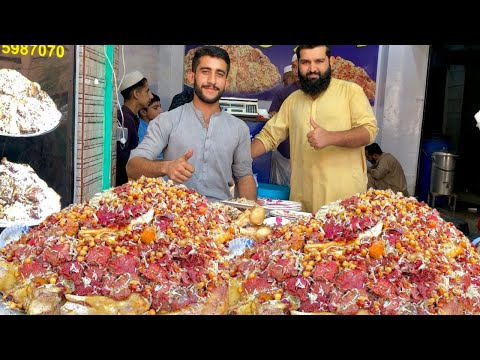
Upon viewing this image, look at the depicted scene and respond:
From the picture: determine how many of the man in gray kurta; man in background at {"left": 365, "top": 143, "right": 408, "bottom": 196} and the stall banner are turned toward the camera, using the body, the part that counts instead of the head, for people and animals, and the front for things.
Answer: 2

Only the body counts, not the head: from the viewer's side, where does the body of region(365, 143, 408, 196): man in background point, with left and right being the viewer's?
facing to the left of the viewer

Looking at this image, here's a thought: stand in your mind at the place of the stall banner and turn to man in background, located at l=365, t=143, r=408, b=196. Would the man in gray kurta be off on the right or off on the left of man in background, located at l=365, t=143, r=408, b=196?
right

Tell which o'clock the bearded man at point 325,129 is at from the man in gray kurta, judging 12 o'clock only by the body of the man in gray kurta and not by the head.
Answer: The bearded man is roughly at 8 o'clock from the man in gray kurta.

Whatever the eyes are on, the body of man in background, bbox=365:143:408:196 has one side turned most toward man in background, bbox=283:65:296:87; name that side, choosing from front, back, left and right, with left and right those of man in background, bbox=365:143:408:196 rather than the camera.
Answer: front

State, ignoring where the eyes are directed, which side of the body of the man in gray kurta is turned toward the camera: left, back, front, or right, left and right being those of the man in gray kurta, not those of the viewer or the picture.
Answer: front

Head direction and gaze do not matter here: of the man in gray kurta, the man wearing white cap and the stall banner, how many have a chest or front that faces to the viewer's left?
0

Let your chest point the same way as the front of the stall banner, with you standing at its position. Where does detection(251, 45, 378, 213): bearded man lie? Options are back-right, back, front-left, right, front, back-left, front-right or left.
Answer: front

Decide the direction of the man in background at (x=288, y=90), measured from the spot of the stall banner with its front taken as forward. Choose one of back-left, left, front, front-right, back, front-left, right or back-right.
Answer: front

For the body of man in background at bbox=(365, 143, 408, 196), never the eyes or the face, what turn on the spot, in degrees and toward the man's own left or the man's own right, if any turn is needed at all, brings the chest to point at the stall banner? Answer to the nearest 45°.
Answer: approximately 45° to the man's own right

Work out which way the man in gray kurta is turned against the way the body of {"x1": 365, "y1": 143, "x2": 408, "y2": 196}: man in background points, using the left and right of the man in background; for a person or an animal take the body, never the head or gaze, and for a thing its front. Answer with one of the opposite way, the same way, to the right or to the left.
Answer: to the left

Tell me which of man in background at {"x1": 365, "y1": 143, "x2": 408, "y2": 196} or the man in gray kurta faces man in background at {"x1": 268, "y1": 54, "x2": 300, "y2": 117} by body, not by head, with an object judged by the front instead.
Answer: man in background at {"x1": 365, "y1": 143, "x2": 408, "y2": 196}

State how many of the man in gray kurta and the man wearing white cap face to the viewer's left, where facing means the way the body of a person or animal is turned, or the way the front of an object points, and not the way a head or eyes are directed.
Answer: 0

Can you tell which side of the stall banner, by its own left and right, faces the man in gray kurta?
front

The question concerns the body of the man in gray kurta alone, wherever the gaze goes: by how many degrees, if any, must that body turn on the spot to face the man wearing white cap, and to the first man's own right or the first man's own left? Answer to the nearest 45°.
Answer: approximately 180°
